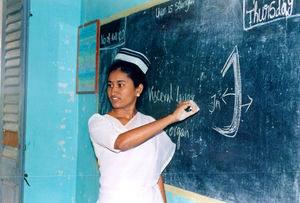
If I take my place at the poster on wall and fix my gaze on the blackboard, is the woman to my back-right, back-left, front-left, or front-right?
front-right

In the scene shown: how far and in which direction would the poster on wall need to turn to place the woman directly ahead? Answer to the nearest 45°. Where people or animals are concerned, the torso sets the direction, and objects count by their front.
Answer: approximately 45° to its left

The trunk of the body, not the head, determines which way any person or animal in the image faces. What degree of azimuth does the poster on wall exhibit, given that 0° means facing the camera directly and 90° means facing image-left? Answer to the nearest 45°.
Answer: approximately 45°

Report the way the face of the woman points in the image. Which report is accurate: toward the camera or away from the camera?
toward the camera

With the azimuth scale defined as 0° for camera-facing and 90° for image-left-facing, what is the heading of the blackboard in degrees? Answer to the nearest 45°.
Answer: approximately 45°

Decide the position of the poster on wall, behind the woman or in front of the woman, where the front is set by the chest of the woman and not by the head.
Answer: behind

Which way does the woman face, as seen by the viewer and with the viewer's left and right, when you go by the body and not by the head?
facing the viewer

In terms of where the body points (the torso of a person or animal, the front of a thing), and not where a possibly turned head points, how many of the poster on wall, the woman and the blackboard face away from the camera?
0

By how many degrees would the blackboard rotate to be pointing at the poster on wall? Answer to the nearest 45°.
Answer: approximately 90° to its right

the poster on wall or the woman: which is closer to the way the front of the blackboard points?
the woman

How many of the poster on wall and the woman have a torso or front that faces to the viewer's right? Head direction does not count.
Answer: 0

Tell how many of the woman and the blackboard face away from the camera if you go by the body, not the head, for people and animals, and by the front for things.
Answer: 0
